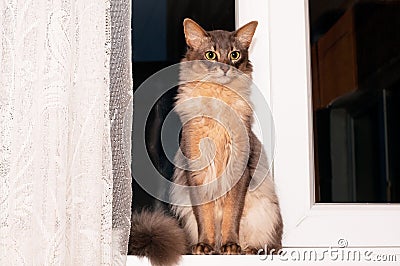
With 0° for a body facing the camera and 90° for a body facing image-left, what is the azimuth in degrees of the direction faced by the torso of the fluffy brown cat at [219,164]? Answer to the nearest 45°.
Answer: approximately 0°
